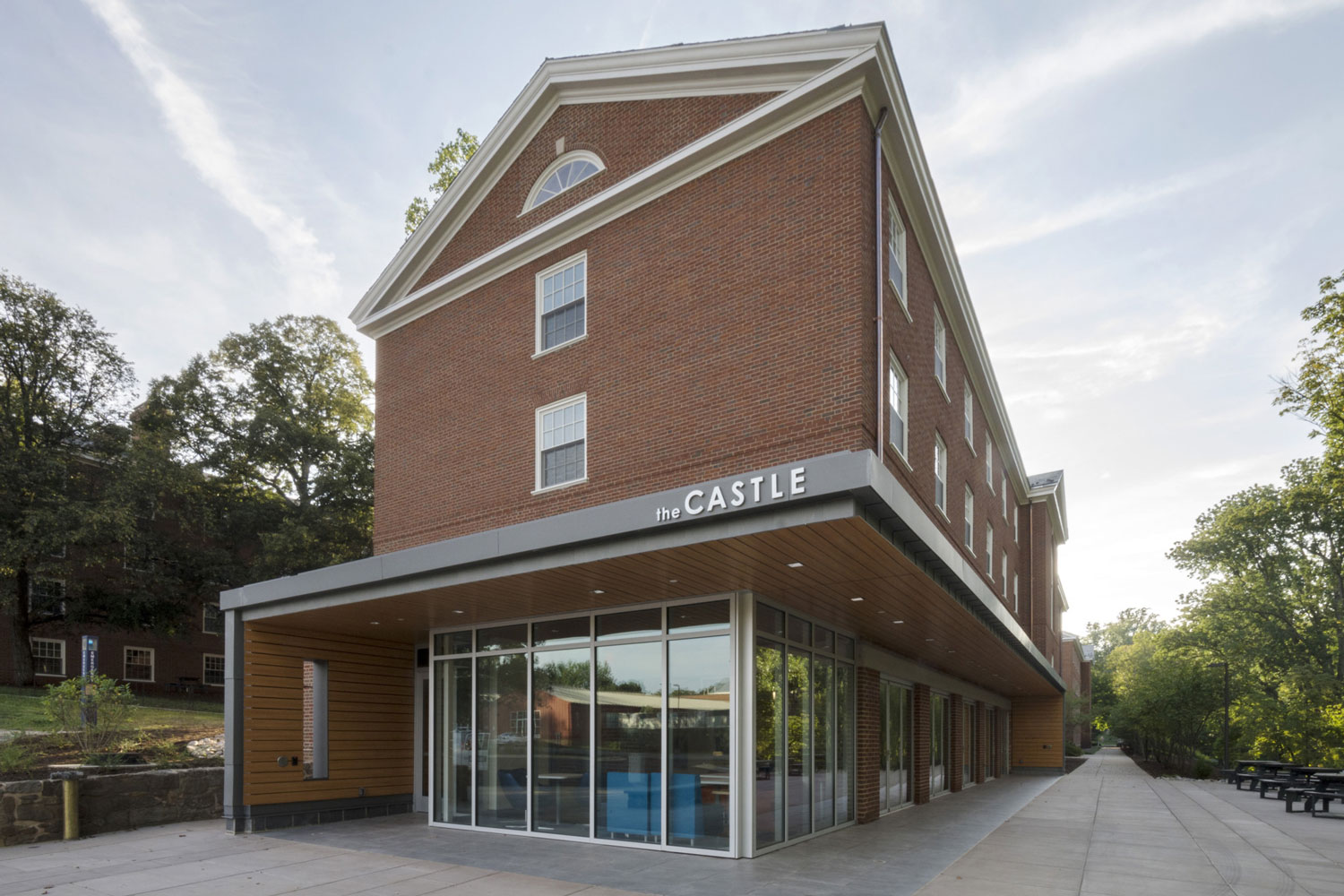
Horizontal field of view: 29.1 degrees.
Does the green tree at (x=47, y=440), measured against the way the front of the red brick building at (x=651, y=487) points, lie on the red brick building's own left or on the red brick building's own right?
on the red brick building's own right

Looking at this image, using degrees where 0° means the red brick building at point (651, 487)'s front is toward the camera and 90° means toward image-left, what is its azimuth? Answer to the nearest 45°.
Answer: approximately 45°

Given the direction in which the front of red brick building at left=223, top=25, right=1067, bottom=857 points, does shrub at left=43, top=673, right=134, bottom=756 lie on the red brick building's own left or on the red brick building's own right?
on the red brick building's own right

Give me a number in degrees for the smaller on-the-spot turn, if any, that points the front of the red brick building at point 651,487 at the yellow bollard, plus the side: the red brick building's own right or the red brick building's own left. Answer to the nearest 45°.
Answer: approximately 45° to the red brick building's own right

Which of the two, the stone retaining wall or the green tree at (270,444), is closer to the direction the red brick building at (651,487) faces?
the stone retaining wall

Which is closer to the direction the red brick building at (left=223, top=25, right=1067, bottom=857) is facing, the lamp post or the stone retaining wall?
the stone retaining wall

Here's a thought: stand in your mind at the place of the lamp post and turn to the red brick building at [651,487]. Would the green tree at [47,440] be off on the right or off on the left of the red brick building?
right

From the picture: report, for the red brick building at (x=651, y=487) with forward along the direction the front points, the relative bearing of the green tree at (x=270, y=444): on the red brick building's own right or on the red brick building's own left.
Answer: on the red brick building's own right

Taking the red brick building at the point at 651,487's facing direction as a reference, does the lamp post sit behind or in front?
behind
